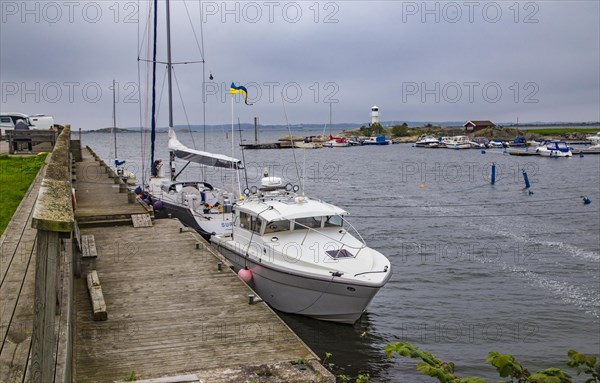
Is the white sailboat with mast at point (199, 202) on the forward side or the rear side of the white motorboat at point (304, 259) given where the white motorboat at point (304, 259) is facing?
on the rear side

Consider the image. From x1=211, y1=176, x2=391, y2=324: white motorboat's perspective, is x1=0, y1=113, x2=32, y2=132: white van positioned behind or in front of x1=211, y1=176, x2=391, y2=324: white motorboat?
behind

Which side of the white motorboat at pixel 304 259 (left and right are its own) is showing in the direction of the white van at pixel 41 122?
back

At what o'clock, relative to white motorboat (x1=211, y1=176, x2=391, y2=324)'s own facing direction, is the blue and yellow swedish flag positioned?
The blue and yellow swedish flag is roughly at 7 o'clock from the white motorboat.

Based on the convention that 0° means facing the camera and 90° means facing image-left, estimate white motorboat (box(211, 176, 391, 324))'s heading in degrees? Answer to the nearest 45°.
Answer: approximately 315°
